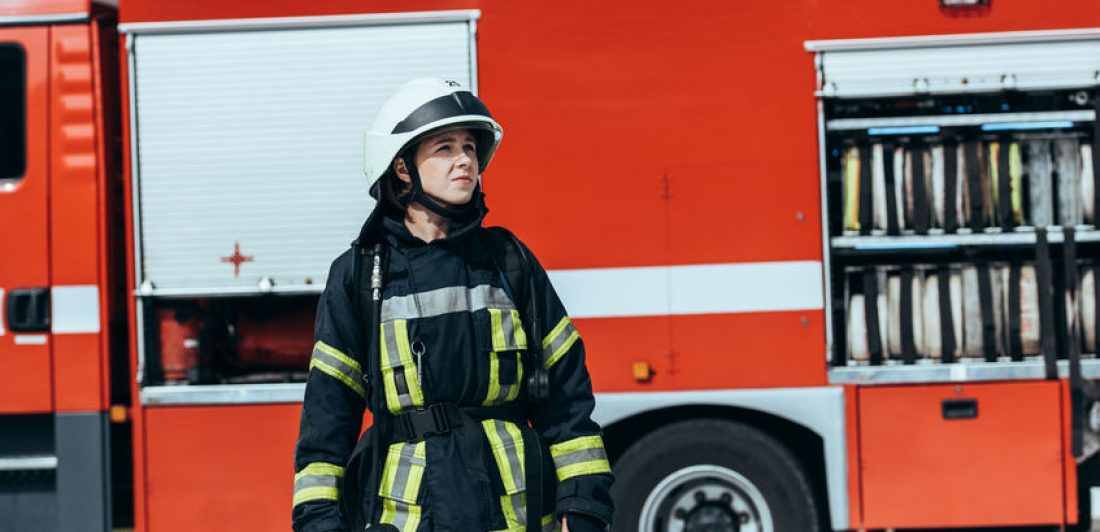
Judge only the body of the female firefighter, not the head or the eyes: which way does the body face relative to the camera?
toward the camera

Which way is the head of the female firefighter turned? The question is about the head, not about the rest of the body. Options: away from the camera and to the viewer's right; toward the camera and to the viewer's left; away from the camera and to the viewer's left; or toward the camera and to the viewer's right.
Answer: toward the camera and to the viewer's right

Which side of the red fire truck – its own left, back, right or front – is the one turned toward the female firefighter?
left

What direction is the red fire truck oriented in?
to the viewer's left

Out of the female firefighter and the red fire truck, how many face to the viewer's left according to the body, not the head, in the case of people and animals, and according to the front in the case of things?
1

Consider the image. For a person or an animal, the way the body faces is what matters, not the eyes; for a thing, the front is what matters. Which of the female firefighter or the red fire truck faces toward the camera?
the female firefighter

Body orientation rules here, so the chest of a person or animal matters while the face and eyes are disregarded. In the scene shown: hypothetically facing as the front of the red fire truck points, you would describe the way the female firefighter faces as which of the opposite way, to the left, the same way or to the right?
to the left

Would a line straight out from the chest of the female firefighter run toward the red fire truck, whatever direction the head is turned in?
no
